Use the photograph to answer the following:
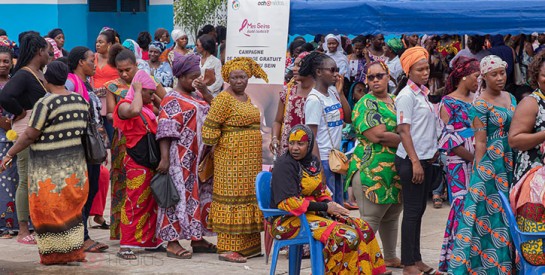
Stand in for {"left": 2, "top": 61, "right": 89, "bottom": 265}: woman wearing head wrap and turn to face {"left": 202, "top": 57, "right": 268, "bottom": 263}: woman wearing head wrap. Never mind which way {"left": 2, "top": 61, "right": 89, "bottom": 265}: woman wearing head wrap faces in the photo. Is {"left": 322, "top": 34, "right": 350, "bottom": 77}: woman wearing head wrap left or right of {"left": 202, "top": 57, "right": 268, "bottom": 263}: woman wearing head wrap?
left

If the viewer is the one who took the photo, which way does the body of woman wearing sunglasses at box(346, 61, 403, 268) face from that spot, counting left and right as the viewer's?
facing the viewer and to the right of the viewer

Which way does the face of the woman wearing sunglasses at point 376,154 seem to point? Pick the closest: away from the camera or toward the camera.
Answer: toward the camera

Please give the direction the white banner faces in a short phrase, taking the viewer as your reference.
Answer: facing the viewer

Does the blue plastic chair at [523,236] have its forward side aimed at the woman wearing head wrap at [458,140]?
no

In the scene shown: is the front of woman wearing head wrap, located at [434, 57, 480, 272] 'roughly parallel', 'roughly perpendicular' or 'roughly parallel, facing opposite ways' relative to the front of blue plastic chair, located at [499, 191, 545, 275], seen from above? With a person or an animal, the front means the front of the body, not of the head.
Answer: roughly parallel

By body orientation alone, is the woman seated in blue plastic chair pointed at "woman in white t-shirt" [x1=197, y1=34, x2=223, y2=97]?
no

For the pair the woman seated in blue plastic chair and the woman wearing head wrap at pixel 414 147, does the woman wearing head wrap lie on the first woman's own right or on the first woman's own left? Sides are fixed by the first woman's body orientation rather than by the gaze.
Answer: on the first woman's own left

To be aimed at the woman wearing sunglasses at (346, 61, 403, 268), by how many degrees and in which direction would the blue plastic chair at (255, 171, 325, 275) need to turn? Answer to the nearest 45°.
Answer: approximately 90° to its left

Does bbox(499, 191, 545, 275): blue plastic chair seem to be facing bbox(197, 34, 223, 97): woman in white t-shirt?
no

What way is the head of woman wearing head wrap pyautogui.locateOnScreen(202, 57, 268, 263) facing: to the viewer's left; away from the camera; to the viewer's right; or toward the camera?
toward the camera
